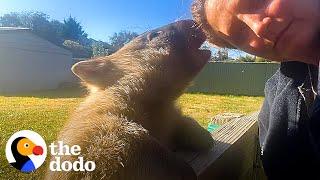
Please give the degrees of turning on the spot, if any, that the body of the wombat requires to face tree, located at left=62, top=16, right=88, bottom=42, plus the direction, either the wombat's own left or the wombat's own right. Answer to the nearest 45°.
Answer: approximately 135° to the wombat's own left

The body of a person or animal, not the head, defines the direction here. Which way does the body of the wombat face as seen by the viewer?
to the viewer's right

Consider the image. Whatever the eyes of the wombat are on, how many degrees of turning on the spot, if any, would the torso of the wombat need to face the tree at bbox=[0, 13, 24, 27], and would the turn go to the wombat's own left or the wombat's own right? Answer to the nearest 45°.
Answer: approximately 135° to the wombat's own left
